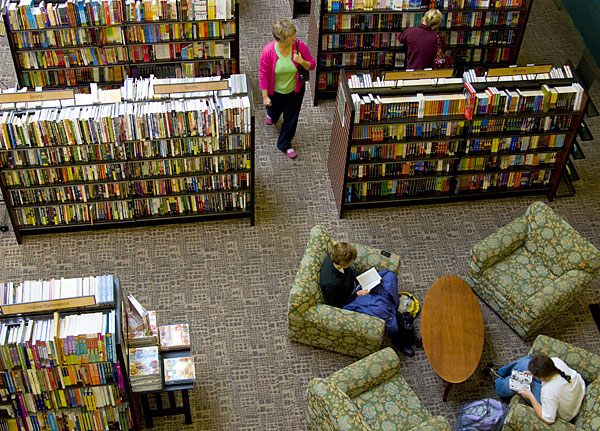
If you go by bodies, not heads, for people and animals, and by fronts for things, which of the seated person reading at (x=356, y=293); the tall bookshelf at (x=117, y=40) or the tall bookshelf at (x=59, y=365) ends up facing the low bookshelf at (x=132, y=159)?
the tall bookshelf at (x=117, y=40)

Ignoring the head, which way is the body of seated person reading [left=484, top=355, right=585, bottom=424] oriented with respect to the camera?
to the viewer's left

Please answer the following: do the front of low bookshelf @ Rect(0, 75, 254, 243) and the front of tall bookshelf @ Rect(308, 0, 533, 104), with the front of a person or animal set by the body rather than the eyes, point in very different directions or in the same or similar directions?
same or similar directions

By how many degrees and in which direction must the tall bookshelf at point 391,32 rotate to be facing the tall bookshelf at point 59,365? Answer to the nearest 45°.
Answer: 0° — it already faces it

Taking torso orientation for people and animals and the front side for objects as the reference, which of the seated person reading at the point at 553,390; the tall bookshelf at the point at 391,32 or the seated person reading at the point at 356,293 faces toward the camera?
the tall bookshelf

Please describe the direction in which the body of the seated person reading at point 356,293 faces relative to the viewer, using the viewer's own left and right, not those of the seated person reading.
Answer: facing to the right of the viewer

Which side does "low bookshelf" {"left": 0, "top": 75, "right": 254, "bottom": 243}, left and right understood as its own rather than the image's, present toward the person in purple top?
left

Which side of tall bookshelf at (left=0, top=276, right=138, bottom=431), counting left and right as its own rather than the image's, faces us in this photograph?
front

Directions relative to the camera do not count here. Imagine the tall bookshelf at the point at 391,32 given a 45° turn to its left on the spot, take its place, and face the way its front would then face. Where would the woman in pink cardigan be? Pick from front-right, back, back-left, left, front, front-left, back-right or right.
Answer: right

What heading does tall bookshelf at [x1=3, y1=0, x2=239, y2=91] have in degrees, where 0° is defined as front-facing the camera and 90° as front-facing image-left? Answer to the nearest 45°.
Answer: approximately 0°

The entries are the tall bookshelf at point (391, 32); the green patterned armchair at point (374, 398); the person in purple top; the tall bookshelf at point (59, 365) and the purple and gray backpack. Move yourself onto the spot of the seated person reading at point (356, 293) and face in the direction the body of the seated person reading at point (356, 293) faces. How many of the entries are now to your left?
2

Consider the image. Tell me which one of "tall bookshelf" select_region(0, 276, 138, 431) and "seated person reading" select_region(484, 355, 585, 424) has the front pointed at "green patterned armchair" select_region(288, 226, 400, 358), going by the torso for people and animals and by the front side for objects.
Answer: the seated person reading

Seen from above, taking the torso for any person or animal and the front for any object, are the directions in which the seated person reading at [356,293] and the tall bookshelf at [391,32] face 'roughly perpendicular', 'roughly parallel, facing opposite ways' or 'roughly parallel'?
roughly perpendicular

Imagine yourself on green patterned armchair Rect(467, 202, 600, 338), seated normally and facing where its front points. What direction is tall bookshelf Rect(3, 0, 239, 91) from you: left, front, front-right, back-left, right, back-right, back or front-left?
front-right

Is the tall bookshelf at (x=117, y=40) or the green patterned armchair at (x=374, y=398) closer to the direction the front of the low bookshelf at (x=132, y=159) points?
the green patterned armchair

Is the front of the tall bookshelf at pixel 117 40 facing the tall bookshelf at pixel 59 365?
yes

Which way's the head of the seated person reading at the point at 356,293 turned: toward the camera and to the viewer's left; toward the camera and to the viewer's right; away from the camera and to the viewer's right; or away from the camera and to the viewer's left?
toward the camera and to the viewer's right

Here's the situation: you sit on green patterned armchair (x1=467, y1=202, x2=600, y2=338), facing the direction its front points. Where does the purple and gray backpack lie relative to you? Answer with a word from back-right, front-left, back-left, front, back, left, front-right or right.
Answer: front-left

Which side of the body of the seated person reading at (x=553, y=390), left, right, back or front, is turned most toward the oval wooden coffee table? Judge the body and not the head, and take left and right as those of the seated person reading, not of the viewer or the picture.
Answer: front
